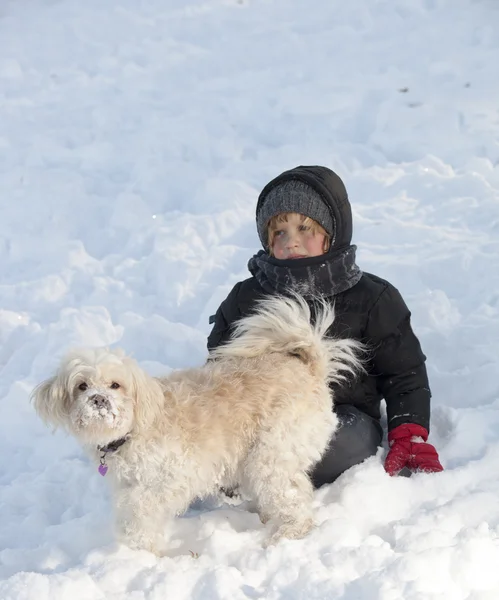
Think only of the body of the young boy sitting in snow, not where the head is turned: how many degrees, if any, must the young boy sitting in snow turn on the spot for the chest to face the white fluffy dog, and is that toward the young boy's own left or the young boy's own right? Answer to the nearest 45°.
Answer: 0° — they already face it

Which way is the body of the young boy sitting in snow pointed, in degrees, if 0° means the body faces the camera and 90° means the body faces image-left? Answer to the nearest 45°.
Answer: approximately 45°
